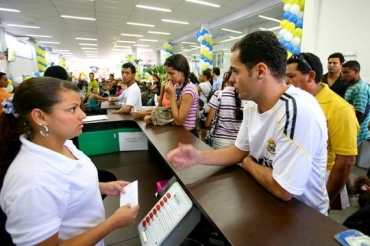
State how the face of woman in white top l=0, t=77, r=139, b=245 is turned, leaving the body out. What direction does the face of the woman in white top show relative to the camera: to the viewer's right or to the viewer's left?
to the viewer's right

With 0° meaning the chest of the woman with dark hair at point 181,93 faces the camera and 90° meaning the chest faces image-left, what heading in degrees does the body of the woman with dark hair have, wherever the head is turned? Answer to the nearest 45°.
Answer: approximately 90°

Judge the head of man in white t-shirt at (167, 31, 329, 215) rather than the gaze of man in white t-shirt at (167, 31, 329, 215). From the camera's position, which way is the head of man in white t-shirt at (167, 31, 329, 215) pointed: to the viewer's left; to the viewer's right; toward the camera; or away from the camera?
to the viewer's left

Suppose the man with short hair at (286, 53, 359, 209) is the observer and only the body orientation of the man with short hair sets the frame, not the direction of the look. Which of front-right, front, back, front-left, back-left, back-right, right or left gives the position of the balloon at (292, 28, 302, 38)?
right

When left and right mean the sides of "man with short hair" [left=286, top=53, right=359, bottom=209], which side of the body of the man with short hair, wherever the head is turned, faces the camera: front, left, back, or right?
left

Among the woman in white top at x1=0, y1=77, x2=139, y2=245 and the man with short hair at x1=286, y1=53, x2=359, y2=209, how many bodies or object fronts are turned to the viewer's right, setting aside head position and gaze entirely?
1

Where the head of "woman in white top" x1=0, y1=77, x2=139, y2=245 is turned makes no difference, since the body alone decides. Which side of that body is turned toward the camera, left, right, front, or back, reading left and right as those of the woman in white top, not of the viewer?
right

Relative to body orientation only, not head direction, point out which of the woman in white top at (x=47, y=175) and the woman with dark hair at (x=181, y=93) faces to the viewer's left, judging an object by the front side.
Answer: the woman with dark hair

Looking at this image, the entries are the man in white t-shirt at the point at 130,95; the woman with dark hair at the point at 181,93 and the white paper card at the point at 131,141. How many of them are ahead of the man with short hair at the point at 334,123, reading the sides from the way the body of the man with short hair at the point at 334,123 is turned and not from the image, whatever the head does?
3

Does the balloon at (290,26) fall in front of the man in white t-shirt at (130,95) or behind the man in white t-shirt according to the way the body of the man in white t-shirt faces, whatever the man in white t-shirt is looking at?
behind
